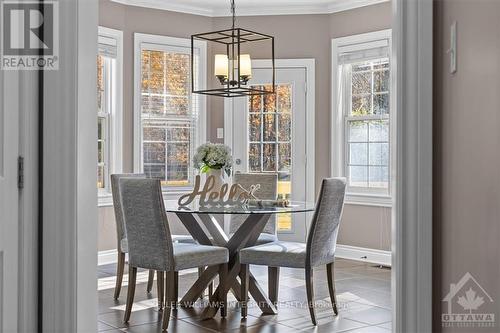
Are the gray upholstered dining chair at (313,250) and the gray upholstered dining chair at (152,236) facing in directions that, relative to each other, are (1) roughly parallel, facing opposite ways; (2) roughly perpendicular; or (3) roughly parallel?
roughly perpendicular

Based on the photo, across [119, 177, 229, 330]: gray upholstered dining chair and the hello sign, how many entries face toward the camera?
1

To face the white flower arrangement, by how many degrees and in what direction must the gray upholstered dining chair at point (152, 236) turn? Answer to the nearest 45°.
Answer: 0° — it already faces it

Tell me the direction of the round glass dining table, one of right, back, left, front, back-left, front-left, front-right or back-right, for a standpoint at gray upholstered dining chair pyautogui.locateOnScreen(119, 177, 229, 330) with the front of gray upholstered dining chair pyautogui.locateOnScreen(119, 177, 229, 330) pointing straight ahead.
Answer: front

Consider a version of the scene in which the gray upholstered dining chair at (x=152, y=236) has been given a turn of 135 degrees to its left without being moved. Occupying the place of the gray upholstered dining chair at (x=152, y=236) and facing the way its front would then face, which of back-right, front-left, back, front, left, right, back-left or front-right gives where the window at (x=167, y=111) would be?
right

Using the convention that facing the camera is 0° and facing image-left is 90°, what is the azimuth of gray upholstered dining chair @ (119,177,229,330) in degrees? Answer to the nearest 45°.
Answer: approximately 225°

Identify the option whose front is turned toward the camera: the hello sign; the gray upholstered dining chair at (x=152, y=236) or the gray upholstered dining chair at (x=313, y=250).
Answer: the hello sign

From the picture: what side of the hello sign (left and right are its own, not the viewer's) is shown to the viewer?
front

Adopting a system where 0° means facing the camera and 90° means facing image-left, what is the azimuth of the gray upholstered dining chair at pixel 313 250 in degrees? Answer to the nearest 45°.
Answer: approximately 135°

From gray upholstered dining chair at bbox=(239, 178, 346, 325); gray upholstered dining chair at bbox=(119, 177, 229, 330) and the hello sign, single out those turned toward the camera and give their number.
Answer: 1

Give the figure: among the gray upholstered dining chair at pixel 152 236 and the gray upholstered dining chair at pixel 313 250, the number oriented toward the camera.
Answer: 0

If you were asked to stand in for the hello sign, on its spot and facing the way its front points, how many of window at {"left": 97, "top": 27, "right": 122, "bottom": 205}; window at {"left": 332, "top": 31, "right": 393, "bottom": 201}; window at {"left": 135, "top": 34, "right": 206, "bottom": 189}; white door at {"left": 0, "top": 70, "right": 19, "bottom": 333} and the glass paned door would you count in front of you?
1

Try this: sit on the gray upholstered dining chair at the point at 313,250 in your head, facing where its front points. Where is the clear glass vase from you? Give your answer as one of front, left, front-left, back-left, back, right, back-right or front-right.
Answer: front

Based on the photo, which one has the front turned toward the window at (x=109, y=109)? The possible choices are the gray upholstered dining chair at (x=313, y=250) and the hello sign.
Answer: the gray upholstered dining chair

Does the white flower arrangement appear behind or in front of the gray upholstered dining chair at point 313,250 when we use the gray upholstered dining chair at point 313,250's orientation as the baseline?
in front

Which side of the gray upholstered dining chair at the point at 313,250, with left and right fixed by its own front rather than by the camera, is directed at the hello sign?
front

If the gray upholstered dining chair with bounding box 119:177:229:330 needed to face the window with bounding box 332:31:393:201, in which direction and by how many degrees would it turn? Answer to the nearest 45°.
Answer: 0° — it already faces it
